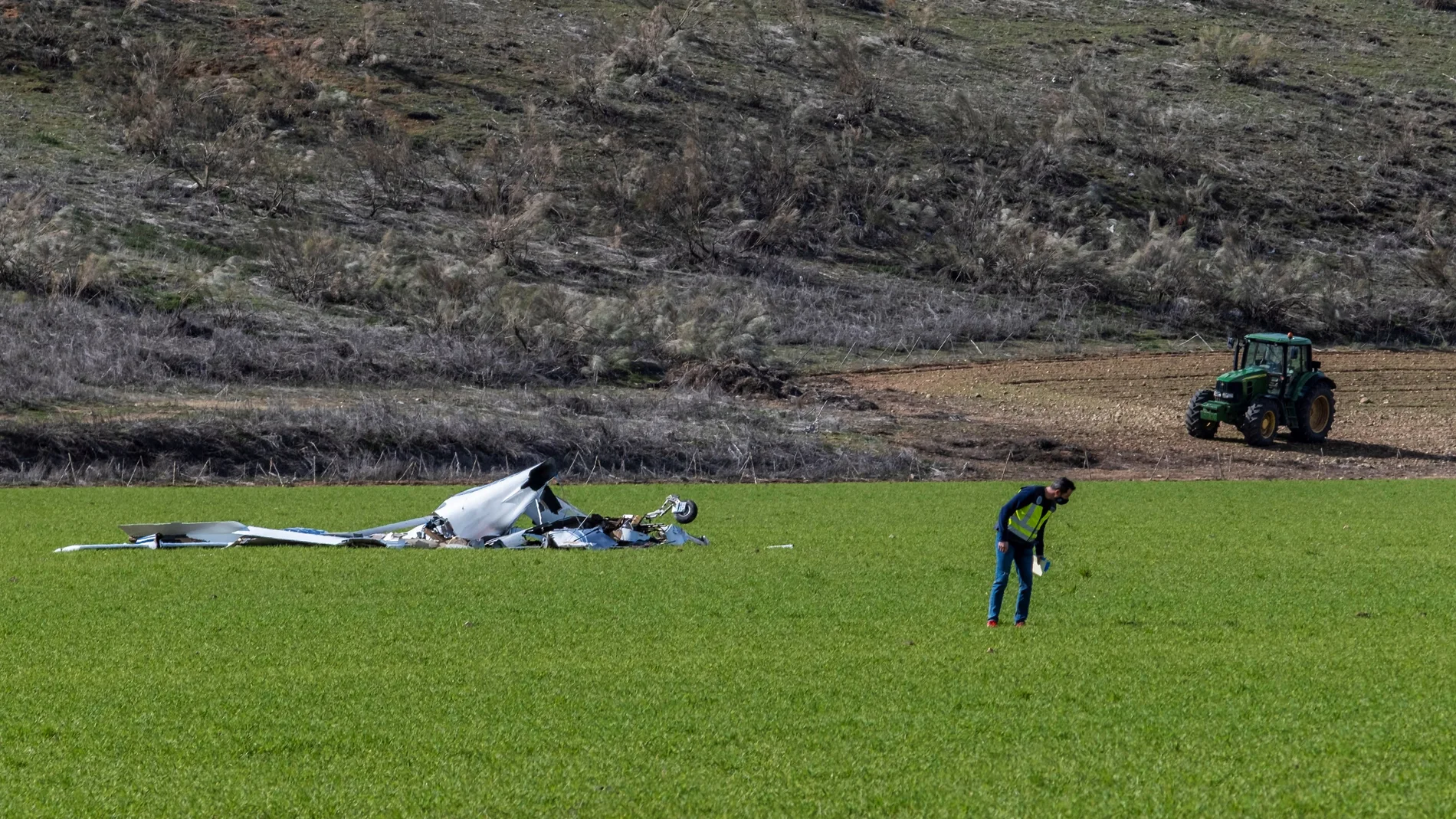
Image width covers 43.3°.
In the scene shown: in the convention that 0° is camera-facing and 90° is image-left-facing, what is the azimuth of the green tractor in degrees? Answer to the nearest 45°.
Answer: approximately 45°

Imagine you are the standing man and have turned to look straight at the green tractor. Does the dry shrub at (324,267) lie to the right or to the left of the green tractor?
left

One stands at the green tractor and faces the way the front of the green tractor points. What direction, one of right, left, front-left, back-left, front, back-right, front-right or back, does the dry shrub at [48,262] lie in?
front-right

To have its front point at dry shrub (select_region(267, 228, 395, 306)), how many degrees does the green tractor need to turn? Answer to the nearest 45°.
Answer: approximately 45° to its right

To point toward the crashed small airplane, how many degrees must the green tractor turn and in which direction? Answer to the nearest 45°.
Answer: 0° — it already faces it

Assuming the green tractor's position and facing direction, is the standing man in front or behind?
in front

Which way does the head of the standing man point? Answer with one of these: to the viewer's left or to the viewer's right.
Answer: to the viewer's right
